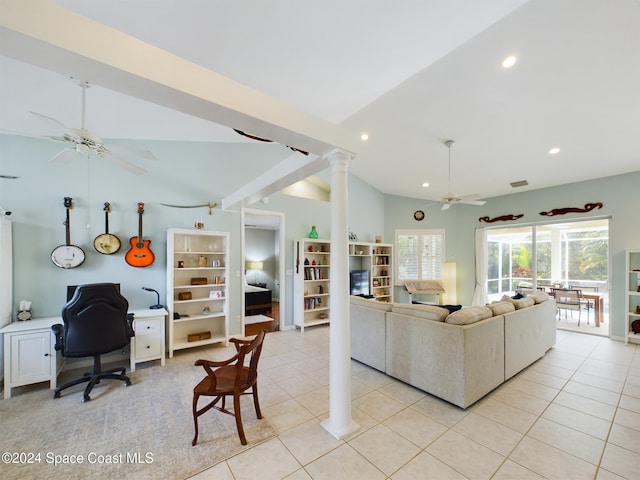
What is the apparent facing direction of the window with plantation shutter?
toward the camera

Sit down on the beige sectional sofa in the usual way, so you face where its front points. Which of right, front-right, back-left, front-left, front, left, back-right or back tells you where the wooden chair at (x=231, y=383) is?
back-left

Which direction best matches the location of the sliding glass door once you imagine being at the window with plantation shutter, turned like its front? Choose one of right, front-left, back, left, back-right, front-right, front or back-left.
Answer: left

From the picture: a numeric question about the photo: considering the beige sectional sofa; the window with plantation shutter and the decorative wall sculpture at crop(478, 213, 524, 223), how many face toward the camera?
2

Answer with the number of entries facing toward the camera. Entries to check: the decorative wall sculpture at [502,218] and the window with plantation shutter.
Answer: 2

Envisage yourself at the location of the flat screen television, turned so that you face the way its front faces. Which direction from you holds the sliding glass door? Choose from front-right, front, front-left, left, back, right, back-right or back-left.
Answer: front-left

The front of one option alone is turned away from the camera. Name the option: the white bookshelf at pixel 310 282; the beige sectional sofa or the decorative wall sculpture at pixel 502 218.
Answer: the beige sectional sofa

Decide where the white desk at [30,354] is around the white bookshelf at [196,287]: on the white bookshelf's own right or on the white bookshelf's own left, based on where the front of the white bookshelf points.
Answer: on the white bookshelf's own right

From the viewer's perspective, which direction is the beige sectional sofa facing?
away from the camera

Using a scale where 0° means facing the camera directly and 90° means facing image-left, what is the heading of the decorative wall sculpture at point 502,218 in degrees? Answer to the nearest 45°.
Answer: approximately 0°

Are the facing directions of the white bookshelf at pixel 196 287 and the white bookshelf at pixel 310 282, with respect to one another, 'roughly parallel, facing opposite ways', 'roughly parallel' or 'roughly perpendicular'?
roughly parallel

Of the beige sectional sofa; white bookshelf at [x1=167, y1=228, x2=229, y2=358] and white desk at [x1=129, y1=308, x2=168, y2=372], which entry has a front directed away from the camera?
the beige sectional sofa

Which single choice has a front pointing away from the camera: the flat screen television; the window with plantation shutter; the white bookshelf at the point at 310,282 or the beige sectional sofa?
the beige sectional sofa

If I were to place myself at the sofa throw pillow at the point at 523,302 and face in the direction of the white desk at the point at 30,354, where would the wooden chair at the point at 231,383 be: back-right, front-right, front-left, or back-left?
front-left

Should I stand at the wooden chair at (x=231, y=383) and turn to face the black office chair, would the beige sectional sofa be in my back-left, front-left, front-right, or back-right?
back-right

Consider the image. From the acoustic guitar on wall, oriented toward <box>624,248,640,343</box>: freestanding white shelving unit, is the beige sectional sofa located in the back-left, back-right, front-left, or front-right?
front-right

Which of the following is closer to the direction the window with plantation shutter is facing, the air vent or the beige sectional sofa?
the beige sectional sofa

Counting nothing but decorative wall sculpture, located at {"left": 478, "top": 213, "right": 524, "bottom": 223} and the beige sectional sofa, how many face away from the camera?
1

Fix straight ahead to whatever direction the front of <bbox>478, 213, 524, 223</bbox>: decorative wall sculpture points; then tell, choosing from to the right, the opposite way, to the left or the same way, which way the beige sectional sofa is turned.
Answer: the opposite way
